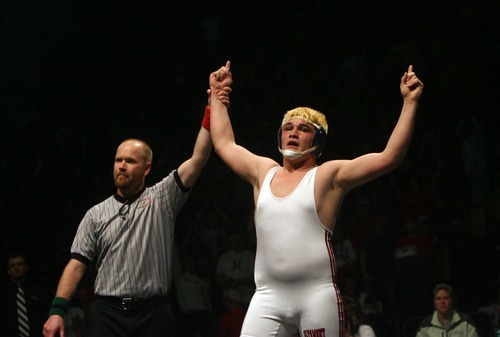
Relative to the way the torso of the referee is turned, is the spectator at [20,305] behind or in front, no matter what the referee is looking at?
behind

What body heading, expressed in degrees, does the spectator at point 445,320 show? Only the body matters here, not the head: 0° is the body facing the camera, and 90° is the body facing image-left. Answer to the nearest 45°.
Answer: approximately 0°

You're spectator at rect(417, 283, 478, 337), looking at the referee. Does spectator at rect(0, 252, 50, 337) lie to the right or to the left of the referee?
right

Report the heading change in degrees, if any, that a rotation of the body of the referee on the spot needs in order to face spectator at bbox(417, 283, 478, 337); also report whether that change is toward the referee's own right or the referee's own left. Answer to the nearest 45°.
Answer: approximately 135° to the referee's own left

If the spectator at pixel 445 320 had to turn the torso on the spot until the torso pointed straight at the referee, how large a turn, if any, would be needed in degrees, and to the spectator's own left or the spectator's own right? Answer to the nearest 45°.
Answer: approximately 45° to the spectator's own right

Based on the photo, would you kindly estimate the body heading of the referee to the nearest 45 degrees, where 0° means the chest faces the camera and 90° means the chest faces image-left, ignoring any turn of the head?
approximately 0°

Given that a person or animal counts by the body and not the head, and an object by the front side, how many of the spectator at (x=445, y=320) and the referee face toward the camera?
2
